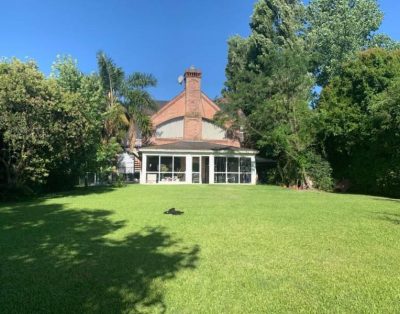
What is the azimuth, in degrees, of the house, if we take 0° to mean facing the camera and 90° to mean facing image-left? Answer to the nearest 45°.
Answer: approximately 0°

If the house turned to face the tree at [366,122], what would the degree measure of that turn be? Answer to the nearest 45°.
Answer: approximately 45° to its left

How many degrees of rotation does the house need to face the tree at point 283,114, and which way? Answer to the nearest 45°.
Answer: approximately 45° to its left

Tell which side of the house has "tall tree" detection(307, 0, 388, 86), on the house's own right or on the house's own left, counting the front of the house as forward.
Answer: on the house's own left

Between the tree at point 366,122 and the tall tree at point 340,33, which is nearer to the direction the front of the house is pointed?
the tree
